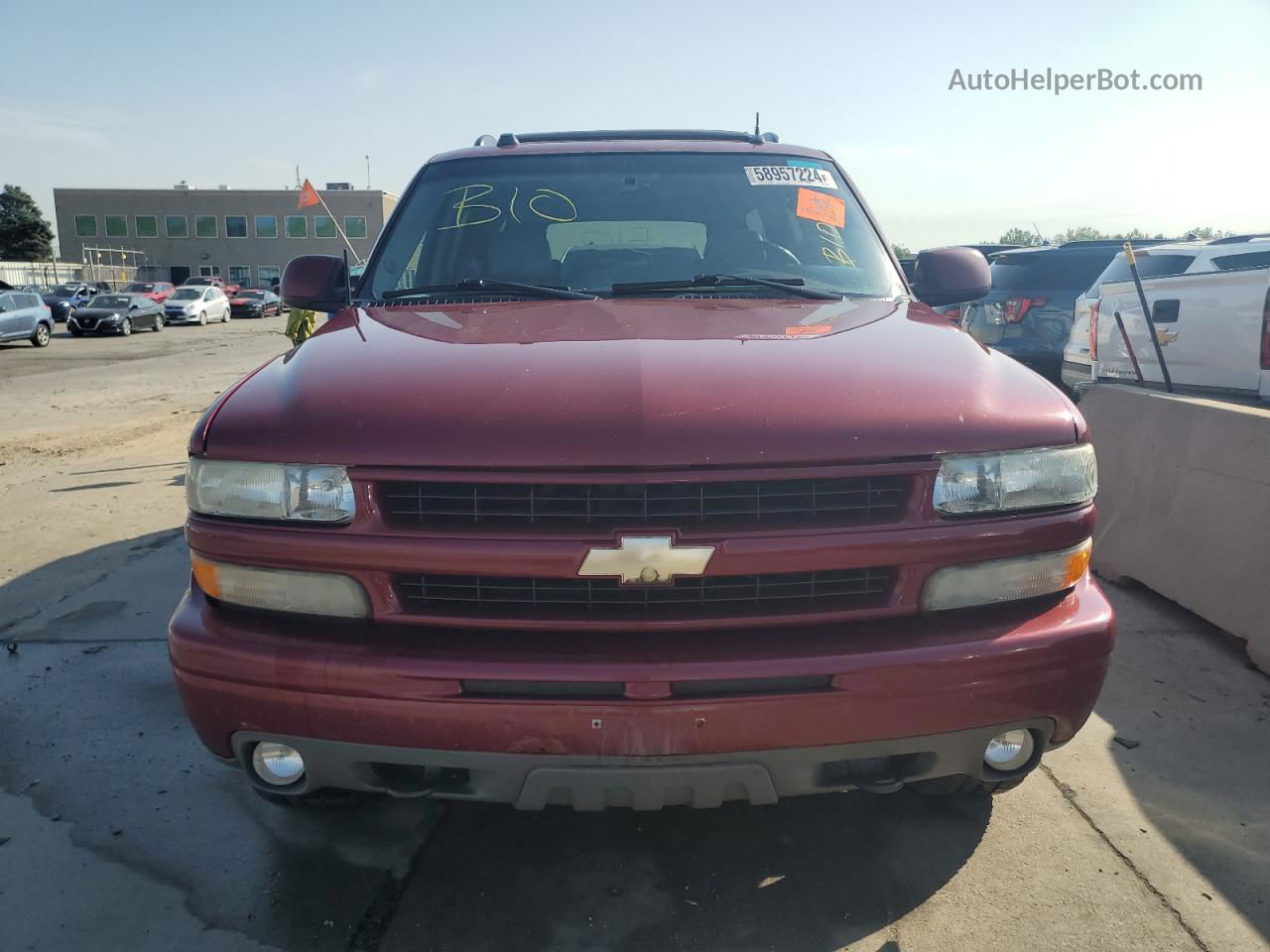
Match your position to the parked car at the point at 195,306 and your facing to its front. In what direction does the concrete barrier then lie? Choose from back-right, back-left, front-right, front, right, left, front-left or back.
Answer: front-left

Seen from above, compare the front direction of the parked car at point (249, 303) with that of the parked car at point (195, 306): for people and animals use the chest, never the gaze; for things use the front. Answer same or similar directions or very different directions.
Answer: same or similar directions

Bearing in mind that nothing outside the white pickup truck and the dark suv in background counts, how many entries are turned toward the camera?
0

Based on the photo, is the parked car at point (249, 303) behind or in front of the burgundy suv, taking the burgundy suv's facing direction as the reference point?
behind

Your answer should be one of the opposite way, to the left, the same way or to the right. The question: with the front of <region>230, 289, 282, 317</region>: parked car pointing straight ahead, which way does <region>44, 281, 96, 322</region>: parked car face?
the same way

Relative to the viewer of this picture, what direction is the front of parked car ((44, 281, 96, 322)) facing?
facing the viewer and to the left of the viewer

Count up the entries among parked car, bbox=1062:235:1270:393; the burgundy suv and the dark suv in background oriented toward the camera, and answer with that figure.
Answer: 1

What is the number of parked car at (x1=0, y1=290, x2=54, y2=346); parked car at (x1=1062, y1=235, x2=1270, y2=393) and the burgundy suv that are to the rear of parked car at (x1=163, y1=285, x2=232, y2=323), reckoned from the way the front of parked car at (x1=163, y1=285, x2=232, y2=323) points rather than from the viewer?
0

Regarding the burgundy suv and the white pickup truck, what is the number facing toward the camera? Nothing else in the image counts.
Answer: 1

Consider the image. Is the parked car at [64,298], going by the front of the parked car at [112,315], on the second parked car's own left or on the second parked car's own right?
on the second parked car's own right

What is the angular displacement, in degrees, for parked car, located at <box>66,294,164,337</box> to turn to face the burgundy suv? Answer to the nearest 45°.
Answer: approximately 45° to its left

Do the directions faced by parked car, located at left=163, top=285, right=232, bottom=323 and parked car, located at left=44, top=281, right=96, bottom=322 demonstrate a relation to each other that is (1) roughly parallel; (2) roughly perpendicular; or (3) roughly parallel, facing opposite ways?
roughly parallel

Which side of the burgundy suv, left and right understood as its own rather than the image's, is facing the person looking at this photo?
front

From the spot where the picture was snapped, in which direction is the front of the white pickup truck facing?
facing away from the viewer and to the right of the viewer

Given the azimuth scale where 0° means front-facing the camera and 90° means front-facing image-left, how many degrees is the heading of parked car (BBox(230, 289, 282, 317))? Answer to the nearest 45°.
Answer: approximately 45°

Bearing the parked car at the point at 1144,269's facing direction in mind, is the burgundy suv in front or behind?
behind

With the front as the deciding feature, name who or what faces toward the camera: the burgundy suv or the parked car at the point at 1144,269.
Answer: the burgundy suv
